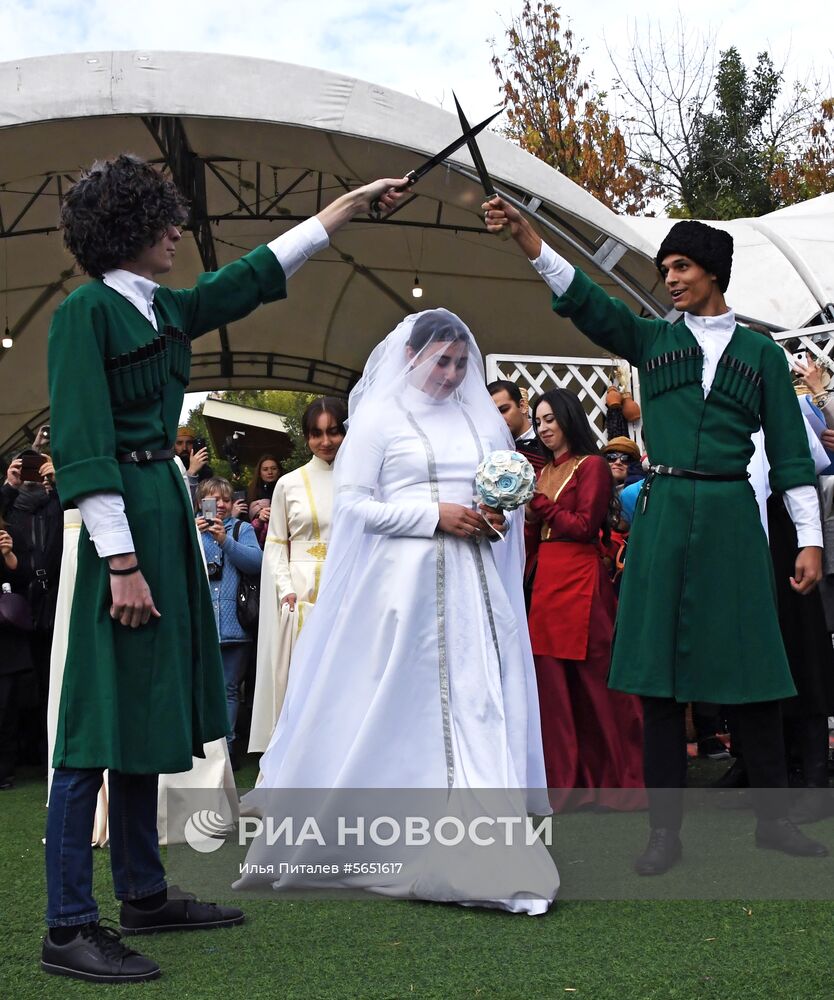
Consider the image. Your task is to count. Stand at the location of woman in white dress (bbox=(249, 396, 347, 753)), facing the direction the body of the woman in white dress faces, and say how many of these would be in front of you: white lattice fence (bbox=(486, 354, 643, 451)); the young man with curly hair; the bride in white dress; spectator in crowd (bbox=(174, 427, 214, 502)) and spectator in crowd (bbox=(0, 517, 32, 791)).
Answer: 2

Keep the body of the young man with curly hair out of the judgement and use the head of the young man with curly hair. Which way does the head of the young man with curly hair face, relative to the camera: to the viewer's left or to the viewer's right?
to the viewer's right

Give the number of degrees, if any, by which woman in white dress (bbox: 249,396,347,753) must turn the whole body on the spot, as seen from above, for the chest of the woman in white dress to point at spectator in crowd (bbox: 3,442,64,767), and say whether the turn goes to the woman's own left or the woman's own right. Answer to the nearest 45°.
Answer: approximately 135° to the woman's own right

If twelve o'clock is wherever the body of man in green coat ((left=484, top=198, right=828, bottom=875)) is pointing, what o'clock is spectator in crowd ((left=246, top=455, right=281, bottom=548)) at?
The spectator in crowd is roughly at 5 o'clock from the man in green coat.

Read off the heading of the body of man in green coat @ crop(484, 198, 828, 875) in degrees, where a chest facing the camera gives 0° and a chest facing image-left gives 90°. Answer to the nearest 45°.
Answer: approximately 0°
